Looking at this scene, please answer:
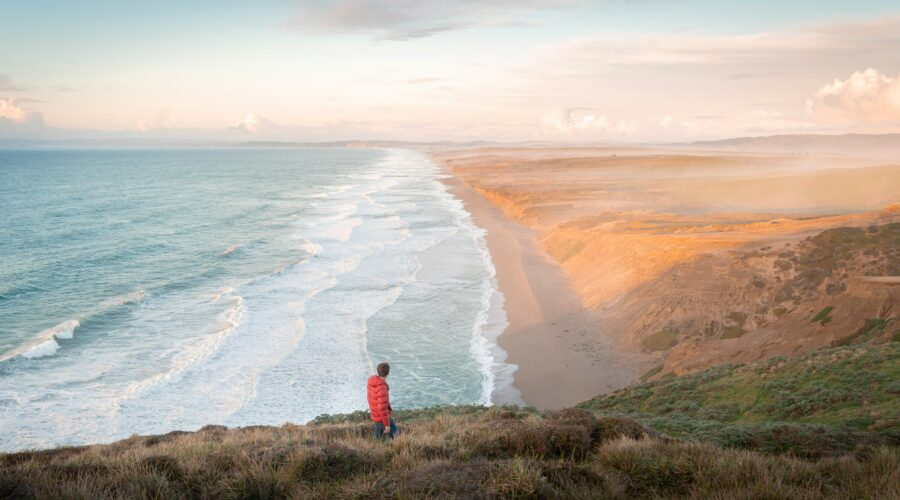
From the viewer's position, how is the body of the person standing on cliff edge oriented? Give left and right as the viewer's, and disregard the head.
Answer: facing away from the viewer and to the right of the viewer
